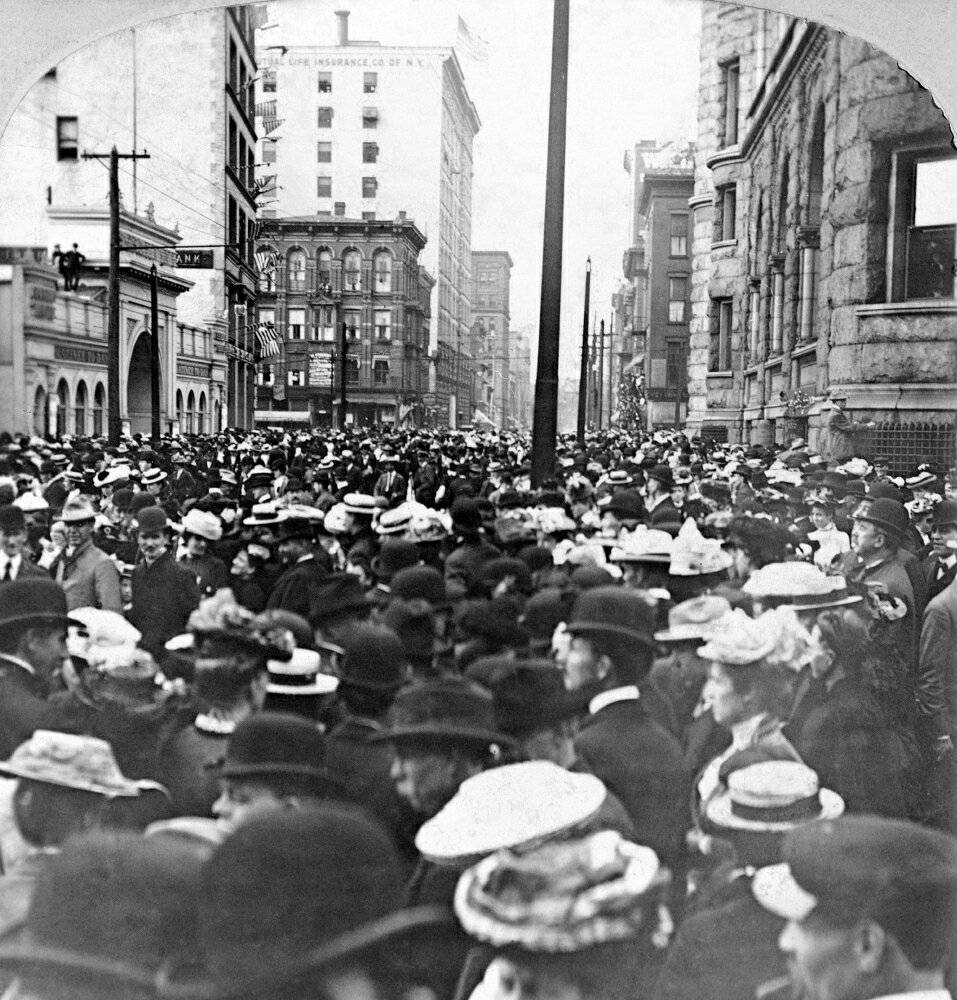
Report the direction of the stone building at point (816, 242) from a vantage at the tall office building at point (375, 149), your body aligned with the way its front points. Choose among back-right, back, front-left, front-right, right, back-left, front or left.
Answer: front

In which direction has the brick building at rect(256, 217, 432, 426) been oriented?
toward the camera

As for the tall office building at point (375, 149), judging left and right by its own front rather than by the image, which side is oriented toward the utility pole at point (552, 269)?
front
